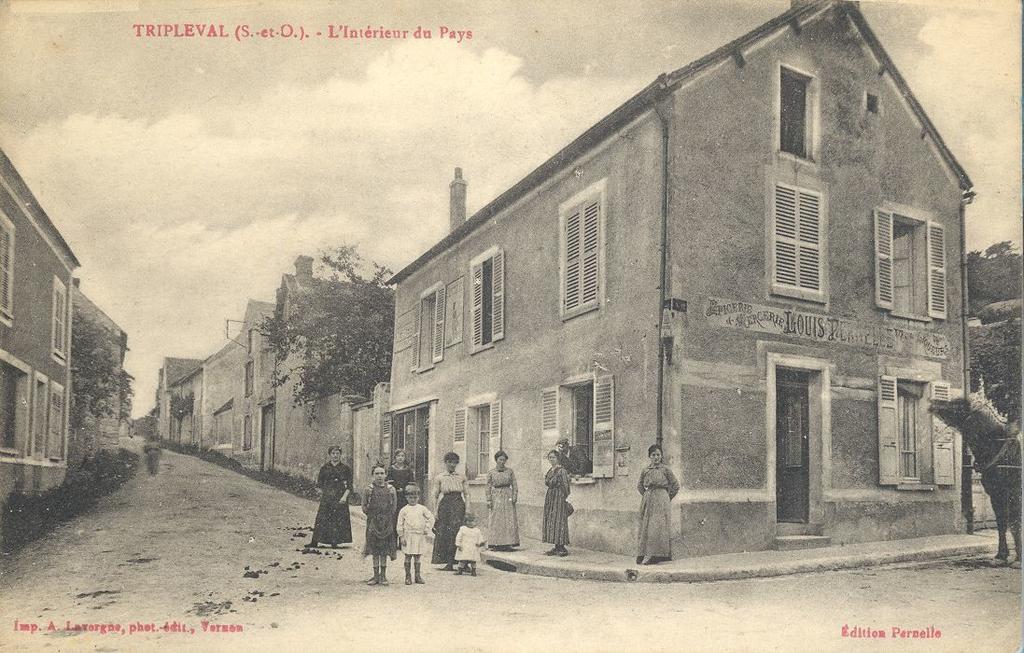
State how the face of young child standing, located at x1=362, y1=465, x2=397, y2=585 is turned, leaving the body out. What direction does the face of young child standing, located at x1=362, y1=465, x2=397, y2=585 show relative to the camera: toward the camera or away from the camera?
toward the camera

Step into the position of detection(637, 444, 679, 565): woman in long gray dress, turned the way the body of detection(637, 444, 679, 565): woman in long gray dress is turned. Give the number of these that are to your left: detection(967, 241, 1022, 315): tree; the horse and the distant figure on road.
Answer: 2

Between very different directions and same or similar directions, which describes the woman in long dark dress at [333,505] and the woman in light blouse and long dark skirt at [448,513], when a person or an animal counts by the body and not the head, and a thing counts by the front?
same or similar directions

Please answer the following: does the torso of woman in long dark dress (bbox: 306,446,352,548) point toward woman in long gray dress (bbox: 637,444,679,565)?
no

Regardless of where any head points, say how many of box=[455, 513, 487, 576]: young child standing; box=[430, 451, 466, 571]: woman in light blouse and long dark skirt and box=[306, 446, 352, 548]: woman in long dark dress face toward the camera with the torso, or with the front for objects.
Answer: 3

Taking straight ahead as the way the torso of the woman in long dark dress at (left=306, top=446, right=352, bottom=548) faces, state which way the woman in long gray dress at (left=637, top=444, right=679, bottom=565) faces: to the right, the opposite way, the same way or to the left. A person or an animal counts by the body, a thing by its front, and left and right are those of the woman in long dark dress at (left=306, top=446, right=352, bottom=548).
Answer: the same way

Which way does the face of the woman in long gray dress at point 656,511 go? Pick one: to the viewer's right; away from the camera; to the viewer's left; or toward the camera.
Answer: toward the camera

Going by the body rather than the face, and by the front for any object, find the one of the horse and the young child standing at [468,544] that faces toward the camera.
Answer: the young child standing

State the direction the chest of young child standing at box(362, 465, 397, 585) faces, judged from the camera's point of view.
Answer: toward the camera

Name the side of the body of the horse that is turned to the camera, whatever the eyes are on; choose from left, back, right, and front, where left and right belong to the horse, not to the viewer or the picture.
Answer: left
